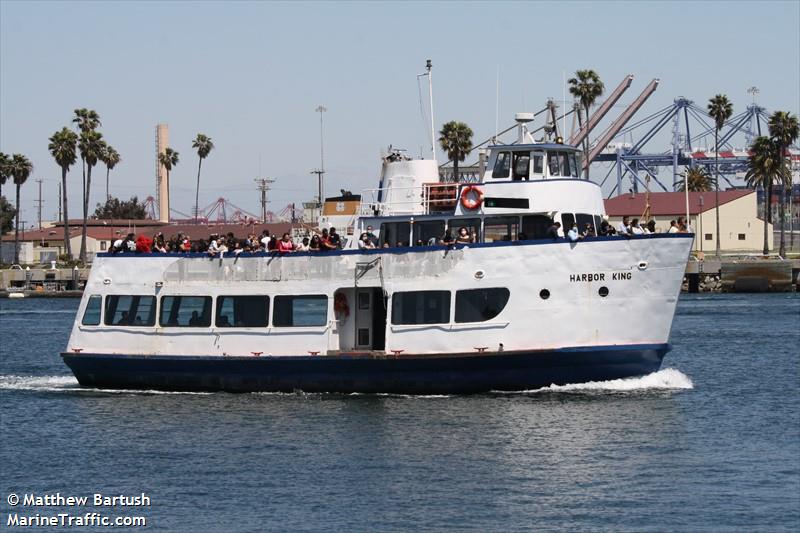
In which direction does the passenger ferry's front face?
to the viewer's right

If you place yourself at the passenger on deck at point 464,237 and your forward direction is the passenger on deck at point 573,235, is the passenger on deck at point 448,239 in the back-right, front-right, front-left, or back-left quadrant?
back-right
